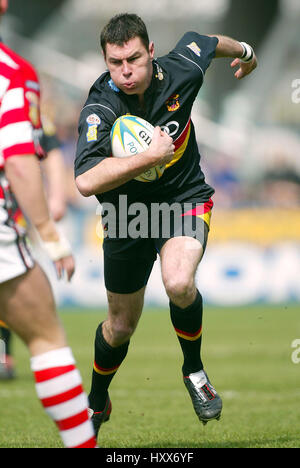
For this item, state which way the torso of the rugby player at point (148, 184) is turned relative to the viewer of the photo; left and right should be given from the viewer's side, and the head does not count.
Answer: facing the viewer

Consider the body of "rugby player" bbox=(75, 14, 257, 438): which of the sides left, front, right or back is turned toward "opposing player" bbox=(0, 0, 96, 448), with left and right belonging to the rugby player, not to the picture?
front
